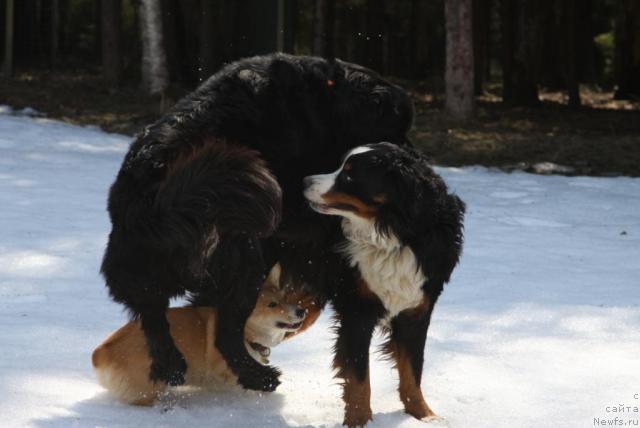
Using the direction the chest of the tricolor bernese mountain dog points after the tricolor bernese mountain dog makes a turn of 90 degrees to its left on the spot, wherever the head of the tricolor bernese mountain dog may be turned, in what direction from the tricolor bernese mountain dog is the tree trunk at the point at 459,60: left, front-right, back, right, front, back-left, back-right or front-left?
back-left

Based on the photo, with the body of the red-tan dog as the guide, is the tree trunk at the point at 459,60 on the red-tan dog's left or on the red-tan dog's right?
on the red-tan dog's left

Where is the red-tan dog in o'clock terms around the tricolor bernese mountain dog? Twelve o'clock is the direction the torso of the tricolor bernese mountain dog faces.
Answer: The red-tan dog is roughly at 2 o'clock from the tricolor bernese mountain dog.

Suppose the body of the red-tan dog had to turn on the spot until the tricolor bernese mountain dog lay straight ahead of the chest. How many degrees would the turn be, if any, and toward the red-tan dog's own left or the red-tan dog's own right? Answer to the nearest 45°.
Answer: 0° — it already faces it

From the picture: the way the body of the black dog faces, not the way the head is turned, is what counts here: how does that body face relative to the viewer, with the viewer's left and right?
facing away from the viewer and to the right of the viewer

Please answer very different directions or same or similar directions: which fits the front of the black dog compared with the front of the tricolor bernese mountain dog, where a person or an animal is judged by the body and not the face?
very different directions

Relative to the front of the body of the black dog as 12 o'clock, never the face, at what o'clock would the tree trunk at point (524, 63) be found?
The tree trunk is roughly at 11 o'clock from the black dog.

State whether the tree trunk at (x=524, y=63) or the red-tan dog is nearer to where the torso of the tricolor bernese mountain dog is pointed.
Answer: the red-tan dog

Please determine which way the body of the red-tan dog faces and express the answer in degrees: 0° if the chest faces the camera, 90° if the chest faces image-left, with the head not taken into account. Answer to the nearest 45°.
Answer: approximately 270°

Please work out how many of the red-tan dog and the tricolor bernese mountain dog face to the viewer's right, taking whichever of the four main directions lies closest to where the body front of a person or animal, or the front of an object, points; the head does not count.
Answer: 1

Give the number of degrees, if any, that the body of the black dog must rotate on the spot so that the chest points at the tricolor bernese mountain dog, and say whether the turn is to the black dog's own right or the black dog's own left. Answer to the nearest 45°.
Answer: approximately 45° to the black dog's own right
